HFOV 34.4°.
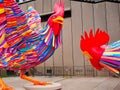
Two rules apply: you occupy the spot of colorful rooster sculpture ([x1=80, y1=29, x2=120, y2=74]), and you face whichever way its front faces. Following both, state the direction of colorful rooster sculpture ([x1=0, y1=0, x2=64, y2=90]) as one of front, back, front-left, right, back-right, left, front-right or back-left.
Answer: front

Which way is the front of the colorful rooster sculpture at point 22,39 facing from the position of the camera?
facing the viewer and to the right of the viewer

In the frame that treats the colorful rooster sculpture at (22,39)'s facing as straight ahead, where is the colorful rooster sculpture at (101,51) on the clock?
the colorful rooster sculpture at (101,51) is roughly at 11 o'clock from the colorful rooster sculpture at (22,39).

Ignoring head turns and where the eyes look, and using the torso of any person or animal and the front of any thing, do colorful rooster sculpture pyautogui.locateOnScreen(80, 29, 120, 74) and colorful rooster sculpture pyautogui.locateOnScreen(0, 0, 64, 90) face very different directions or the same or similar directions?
very different directions

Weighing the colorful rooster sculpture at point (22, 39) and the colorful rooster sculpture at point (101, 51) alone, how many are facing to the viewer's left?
1

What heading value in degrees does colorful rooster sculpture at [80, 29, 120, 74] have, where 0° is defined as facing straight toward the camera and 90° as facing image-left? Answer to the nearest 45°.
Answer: approximately 90°
